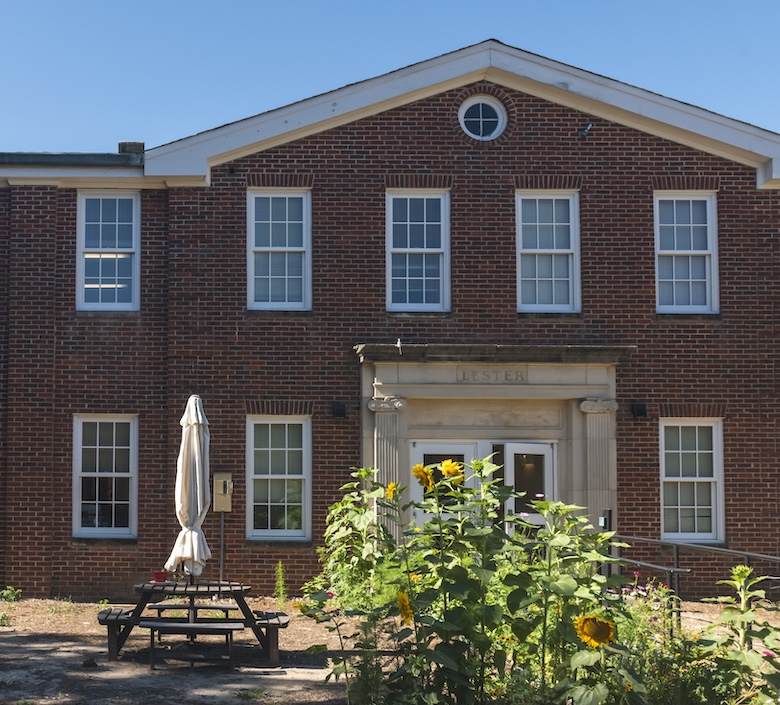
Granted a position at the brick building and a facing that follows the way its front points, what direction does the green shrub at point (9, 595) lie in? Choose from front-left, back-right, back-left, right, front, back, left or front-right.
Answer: right

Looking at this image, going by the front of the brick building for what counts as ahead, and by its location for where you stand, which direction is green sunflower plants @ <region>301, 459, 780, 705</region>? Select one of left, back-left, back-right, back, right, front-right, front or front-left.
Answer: front

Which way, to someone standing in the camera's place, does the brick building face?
facing the viewer

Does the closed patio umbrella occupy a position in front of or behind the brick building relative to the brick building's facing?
in front

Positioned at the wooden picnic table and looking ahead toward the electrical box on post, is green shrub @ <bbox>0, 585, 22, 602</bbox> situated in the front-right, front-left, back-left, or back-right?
front-left

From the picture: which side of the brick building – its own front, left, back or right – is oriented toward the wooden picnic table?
front

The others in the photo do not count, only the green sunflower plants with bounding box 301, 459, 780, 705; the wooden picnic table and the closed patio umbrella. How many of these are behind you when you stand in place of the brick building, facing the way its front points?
0
